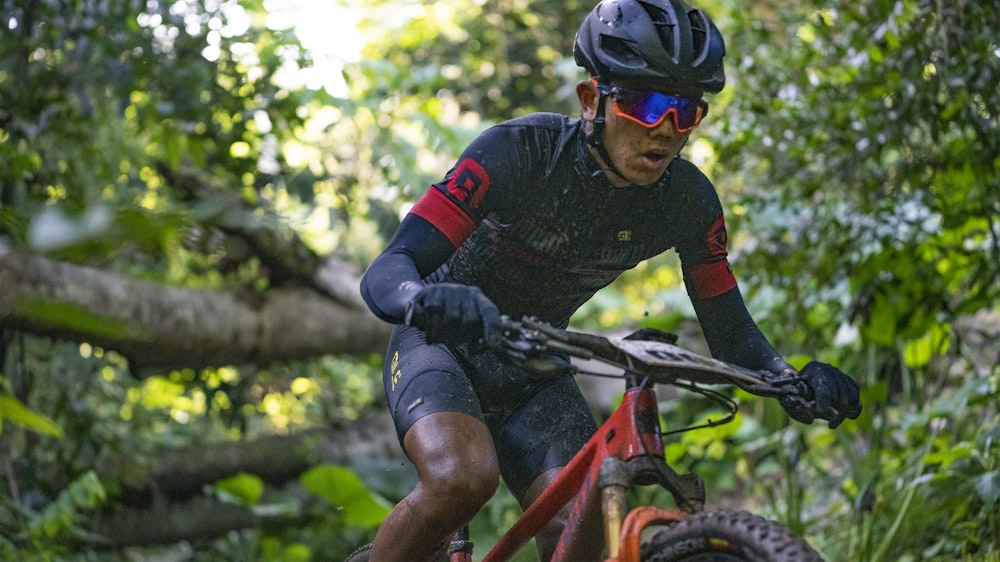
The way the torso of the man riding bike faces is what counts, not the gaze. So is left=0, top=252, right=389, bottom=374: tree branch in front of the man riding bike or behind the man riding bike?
behind

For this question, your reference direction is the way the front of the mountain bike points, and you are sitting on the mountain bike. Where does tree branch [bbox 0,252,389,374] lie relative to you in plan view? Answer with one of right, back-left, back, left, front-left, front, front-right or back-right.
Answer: back

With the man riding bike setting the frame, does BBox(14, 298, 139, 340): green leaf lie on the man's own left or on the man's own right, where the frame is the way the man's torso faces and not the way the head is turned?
on the man's own right

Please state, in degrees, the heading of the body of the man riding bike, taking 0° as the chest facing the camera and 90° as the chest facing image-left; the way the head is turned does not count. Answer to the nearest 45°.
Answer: approximately 315°
